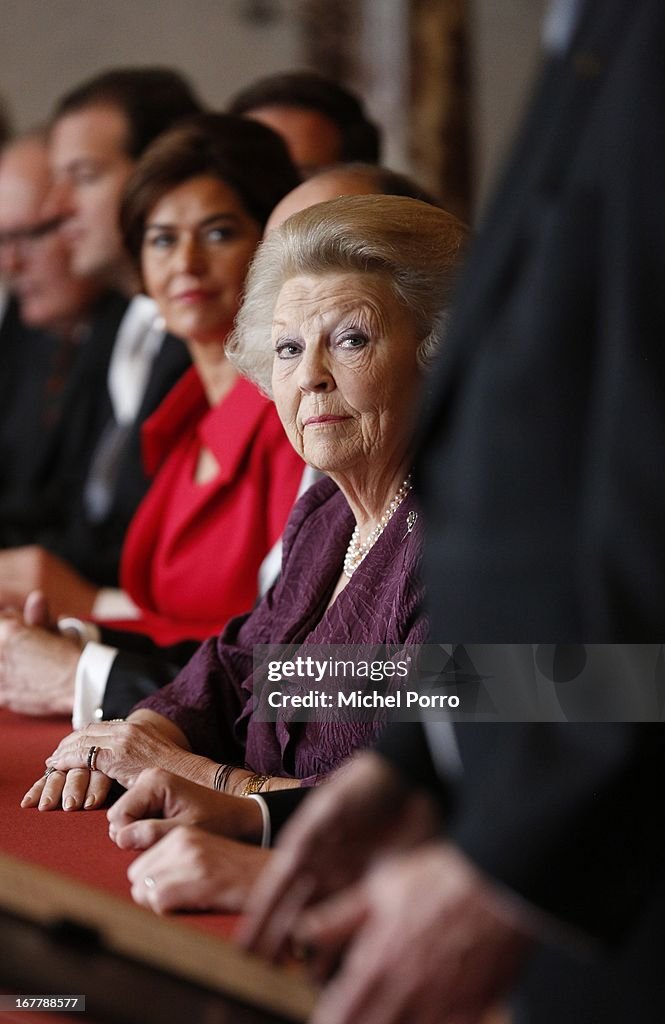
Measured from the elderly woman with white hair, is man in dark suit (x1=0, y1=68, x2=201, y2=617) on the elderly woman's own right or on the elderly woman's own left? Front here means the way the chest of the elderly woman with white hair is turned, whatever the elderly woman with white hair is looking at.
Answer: on the elderly woman's own right

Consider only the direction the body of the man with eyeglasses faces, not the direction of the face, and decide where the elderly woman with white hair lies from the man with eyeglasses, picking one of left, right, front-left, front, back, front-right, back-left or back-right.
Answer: front-left

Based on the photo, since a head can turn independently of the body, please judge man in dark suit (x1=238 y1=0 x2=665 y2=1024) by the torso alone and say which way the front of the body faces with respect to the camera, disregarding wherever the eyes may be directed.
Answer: to the viewer's left

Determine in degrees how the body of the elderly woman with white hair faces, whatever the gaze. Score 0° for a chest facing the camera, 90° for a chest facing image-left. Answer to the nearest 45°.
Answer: approximately 45°
